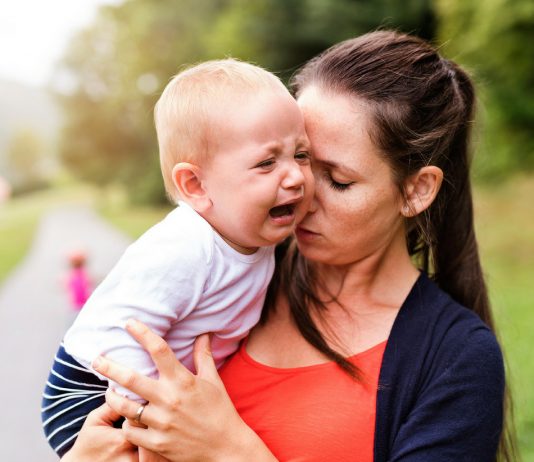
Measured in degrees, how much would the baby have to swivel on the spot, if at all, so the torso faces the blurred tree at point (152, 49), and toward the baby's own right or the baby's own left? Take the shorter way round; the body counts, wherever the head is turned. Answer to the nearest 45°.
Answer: approximately 135° to the baby's own left

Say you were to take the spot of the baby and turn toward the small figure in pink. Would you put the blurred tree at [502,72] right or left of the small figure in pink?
right

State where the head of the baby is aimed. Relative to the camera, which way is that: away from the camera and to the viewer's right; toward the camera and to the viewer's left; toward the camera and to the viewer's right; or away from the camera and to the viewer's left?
toward the camera and to the viewer's right

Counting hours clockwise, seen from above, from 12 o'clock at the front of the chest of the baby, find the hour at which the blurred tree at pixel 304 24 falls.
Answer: The blurred tree is roughly at 8 o'clock from the baby.

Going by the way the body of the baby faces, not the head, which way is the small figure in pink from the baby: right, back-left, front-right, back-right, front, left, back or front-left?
back-left

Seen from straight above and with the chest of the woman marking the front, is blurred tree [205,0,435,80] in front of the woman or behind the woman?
behind

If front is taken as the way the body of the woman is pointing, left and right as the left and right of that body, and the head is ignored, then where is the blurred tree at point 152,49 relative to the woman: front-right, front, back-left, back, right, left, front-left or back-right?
back-right

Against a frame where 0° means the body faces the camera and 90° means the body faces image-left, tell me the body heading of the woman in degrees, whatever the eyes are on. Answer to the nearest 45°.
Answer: approximately 45°
